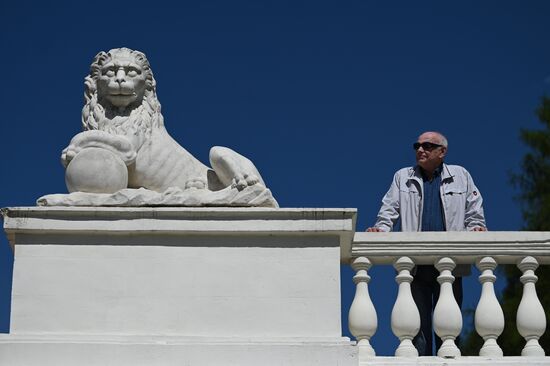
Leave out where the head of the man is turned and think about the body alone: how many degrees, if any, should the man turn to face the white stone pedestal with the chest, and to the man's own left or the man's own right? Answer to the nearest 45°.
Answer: approximately 45° to the man's own right

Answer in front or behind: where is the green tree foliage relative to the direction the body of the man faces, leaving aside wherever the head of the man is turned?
behind

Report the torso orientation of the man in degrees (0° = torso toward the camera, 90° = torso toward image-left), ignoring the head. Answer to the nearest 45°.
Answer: approximately 0°

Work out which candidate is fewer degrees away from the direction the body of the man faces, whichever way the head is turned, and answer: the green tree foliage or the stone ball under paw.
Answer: the stone ball under paw

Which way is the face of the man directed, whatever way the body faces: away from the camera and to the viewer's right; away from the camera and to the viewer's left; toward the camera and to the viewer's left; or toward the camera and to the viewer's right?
toward the camera and to the viewer's left

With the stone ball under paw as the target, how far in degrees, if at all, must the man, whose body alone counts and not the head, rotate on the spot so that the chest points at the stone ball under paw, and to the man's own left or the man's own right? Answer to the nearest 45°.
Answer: approximately 45° to the man's own right
